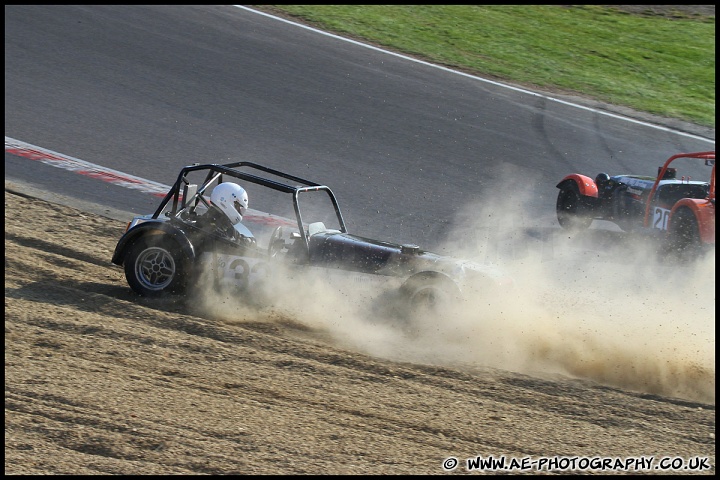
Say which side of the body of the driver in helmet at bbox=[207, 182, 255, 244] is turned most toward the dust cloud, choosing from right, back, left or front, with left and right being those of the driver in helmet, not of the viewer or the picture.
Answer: front

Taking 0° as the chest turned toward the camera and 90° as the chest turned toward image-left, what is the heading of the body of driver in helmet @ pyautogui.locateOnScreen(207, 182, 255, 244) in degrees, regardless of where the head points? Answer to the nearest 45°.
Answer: approximately 270°
